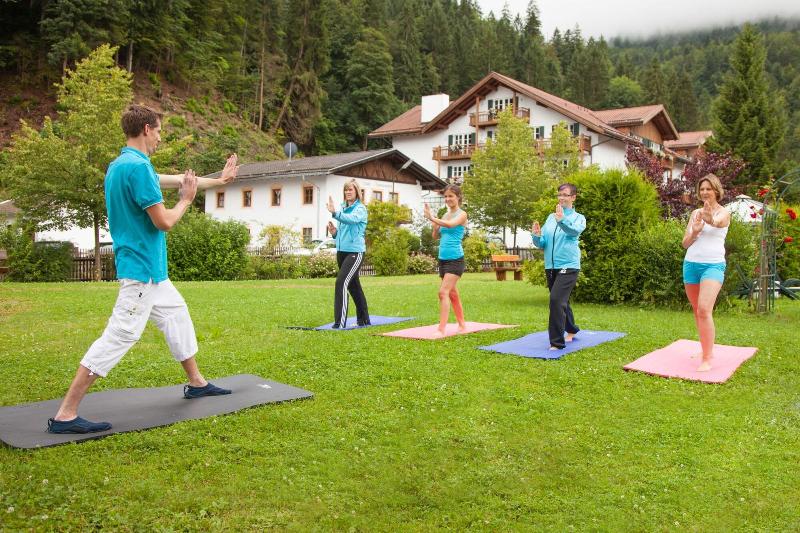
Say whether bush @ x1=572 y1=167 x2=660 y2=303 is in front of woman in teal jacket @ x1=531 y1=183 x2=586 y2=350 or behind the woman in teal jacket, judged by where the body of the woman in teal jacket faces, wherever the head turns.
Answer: behind

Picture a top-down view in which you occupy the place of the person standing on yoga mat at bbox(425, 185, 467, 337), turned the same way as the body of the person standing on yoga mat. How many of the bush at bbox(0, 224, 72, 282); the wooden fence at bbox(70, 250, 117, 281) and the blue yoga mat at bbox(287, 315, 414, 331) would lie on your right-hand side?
3

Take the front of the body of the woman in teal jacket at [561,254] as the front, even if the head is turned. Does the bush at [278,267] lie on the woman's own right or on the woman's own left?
on the woman's own right

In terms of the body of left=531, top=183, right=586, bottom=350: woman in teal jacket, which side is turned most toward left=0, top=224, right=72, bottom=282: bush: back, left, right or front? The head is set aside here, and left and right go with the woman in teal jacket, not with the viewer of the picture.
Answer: right

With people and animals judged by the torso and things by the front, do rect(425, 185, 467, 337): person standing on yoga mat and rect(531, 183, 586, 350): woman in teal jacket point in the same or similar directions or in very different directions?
same or similar directions

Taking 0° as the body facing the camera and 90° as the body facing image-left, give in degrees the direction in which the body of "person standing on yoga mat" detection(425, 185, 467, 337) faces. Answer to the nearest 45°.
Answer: approximately 45°

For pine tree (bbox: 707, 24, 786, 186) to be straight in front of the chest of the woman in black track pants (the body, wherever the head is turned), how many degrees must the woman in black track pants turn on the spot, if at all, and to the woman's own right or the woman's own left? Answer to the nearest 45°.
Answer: approximately 180°

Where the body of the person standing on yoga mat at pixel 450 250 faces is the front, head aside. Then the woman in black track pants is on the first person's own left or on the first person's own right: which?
on the first person's own right

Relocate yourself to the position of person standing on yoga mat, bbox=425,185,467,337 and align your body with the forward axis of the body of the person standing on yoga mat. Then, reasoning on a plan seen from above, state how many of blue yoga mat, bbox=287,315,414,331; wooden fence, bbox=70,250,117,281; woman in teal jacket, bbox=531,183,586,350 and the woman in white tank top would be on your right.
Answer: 2

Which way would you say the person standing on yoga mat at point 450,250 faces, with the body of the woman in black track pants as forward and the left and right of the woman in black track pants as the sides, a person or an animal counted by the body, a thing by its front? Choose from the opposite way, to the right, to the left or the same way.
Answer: the same way

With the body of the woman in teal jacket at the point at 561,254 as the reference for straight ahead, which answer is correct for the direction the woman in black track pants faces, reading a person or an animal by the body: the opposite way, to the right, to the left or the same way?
the same way

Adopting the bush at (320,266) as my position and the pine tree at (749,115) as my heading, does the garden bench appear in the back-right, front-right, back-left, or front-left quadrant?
front-right

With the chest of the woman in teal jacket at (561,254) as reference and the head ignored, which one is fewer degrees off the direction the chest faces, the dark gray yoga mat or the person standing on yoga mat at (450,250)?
the dark gray yoga mat

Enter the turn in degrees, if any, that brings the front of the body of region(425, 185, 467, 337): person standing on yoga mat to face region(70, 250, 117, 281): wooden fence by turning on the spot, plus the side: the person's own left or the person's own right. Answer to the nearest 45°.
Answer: approximately 90° to the person's own right

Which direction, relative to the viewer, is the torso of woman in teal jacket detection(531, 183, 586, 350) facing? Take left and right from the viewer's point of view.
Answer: facing the viewer and to the left of the viewer

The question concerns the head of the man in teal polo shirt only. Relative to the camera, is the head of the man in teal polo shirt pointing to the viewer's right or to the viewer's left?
to the viewer's right

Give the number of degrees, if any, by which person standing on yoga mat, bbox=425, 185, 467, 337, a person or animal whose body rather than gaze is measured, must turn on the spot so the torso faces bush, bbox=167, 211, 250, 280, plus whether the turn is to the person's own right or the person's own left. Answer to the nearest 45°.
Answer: approximately 90° to the person's own right

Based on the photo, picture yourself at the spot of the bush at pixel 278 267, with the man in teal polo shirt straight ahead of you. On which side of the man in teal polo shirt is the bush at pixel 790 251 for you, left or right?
left

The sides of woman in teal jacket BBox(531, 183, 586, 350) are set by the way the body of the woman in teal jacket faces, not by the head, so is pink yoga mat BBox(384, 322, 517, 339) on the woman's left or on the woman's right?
on the woman's right
